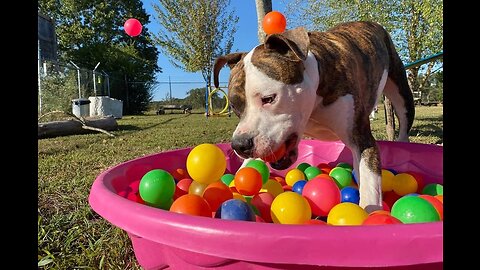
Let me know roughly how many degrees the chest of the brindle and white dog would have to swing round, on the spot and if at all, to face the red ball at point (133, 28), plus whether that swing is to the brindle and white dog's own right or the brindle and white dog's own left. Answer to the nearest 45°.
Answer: approximately 90° to the brindle and white dog's own right

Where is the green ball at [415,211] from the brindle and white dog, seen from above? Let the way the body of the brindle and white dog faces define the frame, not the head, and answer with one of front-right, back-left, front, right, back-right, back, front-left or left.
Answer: left

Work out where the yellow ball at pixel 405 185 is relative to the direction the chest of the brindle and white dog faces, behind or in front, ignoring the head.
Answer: behind

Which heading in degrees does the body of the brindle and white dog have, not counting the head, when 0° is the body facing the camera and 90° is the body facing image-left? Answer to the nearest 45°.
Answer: approximately 45°

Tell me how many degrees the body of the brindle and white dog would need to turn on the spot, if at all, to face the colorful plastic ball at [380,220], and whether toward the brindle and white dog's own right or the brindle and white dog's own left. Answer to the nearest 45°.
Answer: approximately 90° to the brindle and white dog's own left

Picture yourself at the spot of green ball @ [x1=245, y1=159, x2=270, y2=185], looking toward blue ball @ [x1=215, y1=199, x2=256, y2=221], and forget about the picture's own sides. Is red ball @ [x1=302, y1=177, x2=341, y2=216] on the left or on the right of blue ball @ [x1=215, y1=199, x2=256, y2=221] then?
left

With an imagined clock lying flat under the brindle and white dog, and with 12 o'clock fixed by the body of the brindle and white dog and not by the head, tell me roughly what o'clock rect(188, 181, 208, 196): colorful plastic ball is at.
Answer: The colorful plastic ball is roughly at 2 o'clock from the brindle and white dog.

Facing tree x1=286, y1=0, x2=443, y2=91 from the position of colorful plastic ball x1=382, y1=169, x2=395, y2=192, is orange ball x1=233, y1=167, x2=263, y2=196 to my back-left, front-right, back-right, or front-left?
back-left

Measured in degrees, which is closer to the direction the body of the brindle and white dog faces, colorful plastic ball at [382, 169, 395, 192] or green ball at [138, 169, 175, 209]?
the green ball
